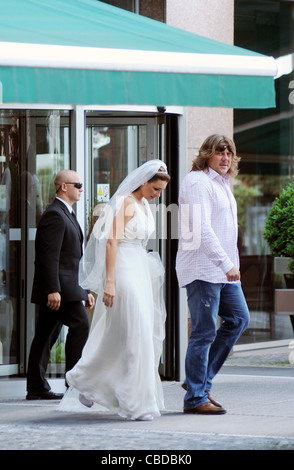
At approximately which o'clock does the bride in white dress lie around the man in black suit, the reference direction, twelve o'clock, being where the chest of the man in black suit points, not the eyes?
The bride in white dress is roughly at 2 o'clock from the man in black suit.

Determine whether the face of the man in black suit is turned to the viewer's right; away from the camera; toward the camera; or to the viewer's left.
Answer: to the viewer's right

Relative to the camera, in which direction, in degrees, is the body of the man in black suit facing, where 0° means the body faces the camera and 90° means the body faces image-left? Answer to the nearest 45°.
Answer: approximately 270°

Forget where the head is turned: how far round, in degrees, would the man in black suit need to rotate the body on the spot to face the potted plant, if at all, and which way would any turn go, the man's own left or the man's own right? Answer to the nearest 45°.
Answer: approximately 45° to the man's own left
